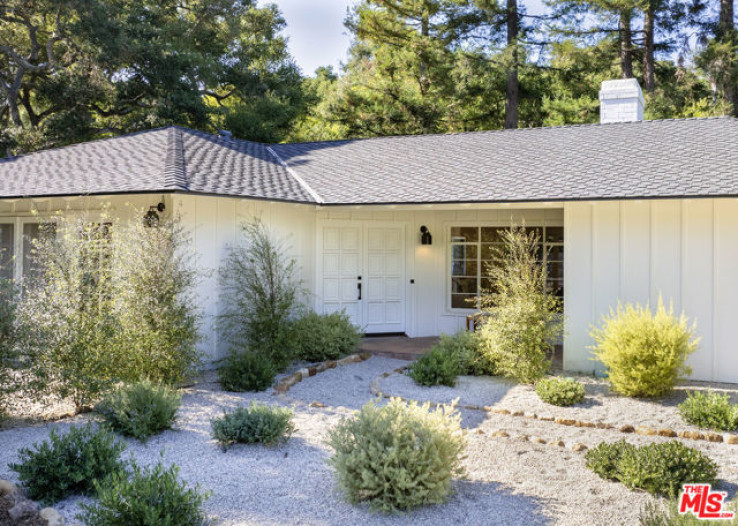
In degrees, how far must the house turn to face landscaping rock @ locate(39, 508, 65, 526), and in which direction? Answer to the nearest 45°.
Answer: approximately 45° to its right

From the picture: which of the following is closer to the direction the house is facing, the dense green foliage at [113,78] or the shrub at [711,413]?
the shrub

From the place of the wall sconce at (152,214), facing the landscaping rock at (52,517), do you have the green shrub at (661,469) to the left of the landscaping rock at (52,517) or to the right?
left

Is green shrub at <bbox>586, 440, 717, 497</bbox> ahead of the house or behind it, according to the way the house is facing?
ahead

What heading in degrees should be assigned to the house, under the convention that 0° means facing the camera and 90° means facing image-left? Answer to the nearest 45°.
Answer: approximately 0°

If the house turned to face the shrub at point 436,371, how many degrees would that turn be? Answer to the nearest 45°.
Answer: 0° — it already faces it

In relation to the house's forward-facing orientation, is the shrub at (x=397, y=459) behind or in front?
in front

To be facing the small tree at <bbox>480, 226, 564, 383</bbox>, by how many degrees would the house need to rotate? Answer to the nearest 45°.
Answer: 0° — it already faces it

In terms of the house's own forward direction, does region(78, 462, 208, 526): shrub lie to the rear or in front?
in front
